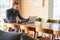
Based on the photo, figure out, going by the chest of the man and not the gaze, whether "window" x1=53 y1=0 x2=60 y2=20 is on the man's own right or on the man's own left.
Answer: on the man's own left

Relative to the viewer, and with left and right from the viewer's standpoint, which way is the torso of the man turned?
facing the viewer and to the right of the viewer

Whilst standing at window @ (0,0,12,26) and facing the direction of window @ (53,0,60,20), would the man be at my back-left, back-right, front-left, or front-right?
front-right

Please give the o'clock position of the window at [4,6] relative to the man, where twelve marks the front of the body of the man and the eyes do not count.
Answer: The window is roughly at 7 o'clock from the man.

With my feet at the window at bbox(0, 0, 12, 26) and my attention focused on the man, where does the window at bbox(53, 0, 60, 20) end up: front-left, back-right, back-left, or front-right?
front-left
